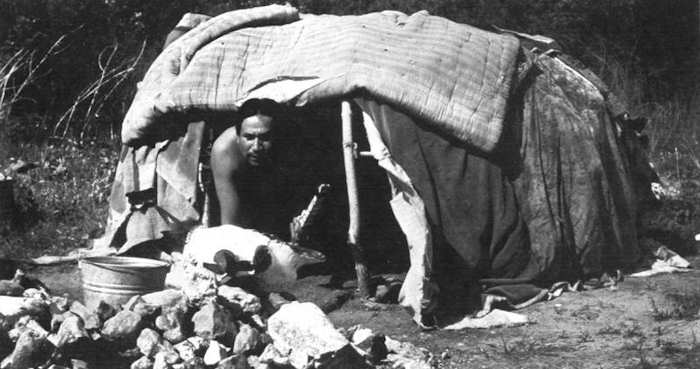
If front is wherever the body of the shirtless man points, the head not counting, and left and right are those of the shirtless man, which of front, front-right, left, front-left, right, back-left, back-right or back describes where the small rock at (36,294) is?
right

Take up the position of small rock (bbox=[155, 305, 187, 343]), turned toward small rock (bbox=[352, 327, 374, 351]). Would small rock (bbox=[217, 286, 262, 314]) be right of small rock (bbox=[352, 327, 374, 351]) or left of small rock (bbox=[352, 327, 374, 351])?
left

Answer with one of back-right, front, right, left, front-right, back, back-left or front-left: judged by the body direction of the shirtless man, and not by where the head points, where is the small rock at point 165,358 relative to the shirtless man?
front-right

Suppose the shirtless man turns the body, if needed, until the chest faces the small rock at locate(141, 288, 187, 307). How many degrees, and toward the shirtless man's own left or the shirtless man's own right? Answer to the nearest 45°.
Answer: approximately 45° to the shirtless man's own right

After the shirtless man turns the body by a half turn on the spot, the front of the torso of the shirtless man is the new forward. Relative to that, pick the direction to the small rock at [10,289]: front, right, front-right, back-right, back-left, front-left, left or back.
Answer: left

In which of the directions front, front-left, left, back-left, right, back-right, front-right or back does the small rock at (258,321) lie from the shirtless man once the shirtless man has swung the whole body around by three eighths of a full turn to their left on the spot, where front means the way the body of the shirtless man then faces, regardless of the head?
back

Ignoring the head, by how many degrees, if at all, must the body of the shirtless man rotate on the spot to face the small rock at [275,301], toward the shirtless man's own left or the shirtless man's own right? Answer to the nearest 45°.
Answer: approximately 45° to the shirtless man's own right

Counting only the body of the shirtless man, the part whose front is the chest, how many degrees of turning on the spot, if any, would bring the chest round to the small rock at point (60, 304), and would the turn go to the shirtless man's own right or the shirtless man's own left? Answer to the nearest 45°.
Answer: approximately 90° to the shirtless man's own right

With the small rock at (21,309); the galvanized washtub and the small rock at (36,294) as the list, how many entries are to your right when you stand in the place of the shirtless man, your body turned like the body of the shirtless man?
3

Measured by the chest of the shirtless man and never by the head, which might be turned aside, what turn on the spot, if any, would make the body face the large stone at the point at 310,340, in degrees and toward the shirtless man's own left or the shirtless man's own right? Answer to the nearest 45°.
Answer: approximately 45° to the shirtless man's own right

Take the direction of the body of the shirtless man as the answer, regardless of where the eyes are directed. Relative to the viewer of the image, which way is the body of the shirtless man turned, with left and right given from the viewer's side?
facing the viewer and to the right of the viewer
